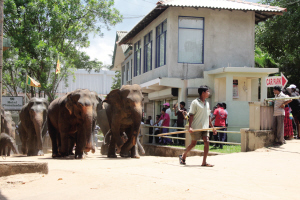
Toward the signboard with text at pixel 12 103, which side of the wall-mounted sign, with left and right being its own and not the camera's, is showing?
right

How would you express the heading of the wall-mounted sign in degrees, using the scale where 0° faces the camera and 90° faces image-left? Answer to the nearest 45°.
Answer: approximately 0°

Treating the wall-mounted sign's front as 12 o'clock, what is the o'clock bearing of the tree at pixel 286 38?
The tree is roughly at 7 o'clock from the wall-mounted sign.

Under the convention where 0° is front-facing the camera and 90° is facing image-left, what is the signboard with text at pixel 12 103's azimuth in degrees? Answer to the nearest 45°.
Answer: approximately 0°

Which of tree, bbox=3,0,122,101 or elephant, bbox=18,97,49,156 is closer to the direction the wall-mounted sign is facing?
the elephant

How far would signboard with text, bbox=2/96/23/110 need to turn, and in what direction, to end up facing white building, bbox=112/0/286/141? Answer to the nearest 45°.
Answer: approximately 45° to its left

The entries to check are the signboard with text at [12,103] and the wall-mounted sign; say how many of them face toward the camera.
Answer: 2

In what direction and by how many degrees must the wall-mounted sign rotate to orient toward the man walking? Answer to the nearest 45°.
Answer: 0° — it already faces them
